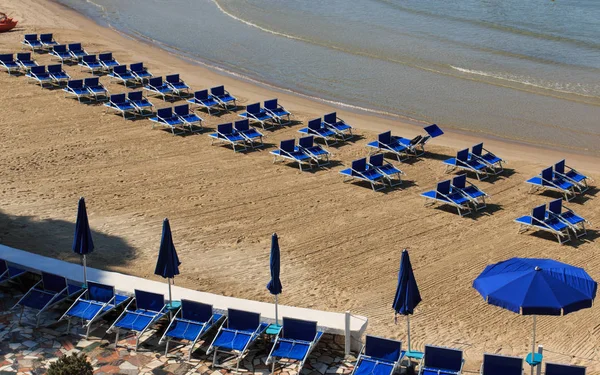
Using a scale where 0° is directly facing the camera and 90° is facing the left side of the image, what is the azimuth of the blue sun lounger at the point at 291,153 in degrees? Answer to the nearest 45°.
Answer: approximately 315°

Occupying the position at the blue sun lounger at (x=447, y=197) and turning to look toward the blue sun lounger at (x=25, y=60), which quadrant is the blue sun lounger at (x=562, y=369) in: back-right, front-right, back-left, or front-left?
back-left

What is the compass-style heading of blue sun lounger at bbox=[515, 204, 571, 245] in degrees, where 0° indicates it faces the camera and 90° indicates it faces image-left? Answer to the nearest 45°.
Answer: approximately 315°

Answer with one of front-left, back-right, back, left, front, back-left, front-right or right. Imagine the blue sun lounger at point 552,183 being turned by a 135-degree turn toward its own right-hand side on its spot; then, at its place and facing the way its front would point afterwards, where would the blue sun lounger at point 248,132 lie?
front

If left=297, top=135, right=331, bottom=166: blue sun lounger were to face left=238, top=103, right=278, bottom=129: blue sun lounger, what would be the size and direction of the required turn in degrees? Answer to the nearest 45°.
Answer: approximately 180°

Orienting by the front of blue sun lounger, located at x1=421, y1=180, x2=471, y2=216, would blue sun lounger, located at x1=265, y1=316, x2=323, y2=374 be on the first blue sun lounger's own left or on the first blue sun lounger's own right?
on the first blue sun lounger's own left
